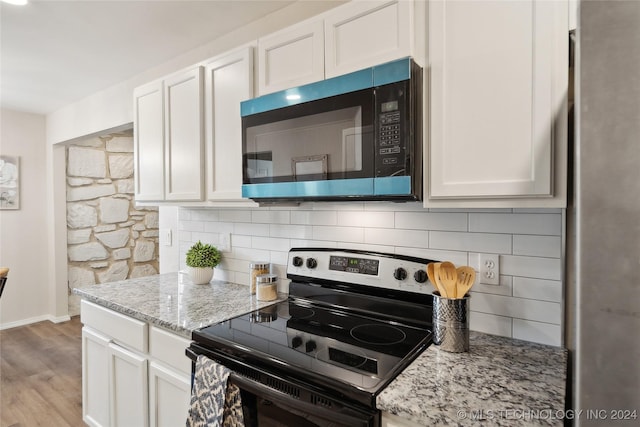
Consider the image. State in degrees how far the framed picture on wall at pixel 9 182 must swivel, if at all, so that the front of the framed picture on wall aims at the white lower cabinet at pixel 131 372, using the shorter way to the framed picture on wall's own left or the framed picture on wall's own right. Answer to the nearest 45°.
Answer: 0° — it already faces it

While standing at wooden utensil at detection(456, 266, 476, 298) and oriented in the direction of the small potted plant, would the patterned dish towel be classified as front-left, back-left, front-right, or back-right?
front-left

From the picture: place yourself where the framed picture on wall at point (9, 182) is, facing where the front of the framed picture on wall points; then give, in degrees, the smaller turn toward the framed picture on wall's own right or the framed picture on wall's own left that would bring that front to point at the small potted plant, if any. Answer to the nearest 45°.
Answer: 0° — it already faces it

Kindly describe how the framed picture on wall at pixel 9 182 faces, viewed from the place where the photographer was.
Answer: facing the viewer

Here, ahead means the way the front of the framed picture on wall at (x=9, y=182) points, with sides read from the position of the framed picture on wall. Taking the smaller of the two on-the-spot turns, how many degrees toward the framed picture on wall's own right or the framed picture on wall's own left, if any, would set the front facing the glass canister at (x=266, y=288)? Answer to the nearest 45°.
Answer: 0° — it already faces it

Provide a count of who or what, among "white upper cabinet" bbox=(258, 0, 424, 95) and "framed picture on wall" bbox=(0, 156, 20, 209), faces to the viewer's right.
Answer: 0

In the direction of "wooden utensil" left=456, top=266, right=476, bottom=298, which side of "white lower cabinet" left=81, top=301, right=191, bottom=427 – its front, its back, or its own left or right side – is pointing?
left

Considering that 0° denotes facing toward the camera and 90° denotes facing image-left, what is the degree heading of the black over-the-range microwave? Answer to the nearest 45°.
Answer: approximately 45°

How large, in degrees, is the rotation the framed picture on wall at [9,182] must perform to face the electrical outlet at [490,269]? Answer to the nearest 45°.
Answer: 0° — it already faces it

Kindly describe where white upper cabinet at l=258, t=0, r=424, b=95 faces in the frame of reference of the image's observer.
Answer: facing the viewer and to the left of the viewer

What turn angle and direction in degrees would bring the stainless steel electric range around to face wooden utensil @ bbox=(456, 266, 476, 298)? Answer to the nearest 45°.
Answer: approximately 135° to its left

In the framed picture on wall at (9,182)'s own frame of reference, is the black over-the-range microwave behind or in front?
in front

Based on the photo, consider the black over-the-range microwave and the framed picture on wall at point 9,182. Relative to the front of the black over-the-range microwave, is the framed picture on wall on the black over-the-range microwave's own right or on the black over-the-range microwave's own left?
on the black over-the-range microwave's own right

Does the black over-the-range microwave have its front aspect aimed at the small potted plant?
no

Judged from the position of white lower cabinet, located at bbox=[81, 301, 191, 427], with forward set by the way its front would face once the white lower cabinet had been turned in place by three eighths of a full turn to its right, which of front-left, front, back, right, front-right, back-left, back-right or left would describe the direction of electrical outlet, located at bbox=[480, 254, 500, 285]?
back-right
